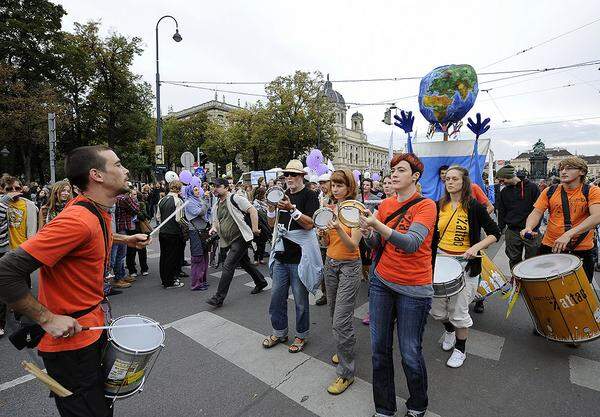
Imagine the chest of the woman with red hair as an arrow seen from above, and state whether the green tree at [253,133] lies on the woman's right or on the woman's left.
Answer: on the woman's right

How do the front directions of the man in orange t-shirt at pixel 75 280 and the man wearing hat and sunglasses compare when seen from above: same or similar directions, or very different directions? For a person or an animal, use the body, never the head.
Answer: very different directions

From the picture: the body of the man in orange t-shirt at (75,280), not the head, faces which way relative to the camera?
to the viewer's right

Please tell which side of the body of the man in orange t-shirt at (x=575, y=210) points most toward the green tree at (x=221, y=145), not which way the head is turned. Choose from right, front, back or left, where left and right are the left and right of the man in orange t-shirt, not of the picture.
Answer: right

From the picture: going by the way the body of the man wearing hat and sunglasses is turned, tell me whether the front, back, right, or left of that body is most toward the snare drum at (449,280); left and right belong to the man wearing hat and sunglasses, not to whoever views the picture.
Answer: left

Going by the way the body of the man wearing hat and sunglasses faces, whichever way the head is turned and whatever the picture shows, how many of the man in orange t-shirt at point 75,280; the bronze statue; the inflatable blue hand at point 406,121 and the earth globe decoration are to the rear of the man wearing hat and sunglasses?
3

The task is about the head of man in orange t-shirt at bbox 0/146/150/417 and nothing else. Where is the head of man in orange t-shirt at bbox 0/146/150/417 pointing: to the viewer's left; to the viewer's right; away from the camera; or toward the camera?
to the viewer's right

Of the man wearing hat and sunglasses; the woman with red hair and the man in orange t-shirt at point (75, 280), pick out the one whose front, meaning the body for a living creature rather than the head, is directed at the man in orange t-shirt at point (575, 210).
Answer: the man in orange t-shirt at point (75, 280)

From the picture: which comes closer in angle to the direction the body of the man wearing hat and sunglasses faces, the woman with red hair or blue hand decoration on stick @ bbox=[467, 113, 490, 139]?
the woman with red hair

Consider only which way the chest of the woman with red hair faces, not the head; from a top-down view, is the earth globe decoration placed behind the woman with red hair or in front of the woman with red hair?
behind

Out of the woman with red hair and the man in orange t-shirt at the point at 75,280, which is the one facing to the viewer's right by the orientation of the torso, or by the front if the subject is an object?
the man in orange t-shirt

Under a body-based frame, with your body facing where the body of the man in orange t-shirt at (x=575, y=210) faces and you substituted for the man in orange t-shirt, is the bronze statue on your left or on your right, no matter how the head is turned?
on your right
